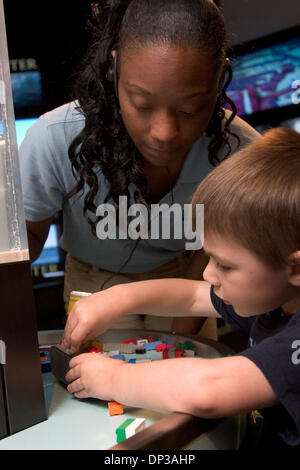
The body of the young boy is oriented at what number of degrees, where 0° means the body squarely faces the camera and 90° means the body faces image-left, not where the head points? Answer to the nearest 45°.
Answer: approximately 90°

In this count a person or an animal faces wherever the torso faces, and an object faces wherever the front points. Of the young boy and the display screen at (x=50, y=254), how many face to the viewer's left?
1

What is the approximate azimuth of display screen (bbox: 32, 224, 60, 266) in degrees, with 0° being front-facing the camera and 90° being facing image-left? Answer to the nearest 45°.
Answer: approximately 0°

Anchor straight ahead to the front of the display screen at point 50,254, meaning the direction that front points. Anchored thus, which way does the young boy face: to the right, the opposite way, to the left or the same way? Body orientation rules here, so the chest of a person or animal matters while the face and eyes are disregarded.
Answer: to the right

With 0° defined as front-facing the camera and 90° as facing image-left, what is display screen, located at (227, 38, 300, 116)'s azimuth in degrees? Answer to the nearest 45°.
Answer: approximately 45°
